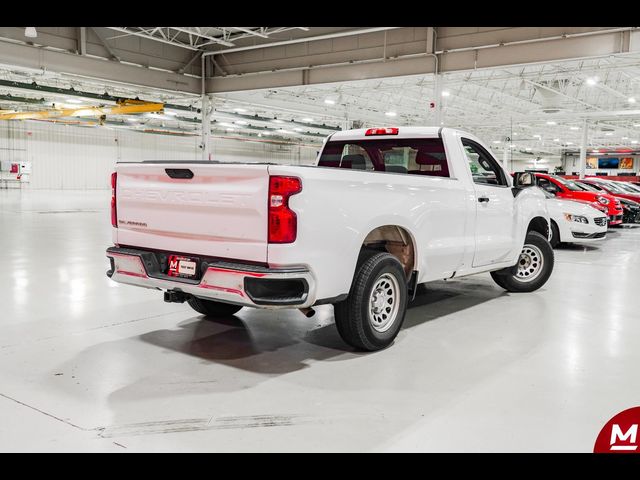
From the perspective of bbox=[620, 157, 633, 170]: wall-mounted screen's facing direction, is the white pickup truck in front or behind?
in front

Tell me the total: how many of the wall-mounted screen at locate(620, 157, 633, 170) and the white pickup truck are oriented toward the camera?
1

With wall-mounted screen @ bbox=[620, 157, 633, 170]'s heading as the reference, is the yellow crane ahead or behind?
ahead

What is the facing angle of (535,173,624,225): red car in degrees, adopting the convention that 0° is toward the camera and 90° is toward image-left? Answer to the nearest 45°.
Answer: approximately 315°

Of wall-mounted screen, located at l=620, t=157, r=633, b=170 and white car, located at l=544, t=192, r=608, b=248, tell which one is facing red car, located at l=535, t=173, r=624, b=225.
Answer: the wall-mounted screen

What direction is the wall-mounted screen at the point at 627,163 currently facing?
toward the camera

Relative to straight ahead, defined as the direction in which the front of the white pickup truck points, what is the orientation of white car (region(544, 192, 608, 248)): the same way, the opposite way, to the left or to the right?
to the right

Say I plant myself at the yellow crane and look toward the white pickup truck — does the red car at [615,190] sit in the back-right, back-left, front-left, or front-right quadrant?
front-left

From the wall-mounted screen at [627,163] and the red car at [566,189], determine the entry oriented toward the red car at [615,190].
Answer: the wall-mounted screen

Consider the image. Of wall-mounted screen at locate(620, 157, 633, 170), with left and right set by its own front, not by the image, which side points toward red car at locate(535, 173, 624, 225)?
front

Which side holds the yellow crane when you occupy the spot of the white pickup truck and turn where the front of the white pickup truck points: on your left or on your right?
on your left

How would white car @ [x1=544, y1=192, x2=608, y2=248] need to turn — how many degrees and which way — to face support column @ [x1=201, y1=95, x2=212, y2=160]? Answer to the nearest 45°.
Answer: approximately 180°

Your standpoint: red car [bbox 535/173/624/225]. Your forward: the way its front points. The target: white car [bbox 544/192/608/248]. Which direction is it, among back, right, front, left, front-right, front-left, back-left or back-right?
front-right

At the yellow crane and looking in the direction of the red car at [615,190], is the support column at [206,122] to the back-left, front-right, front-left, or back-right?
front-right
